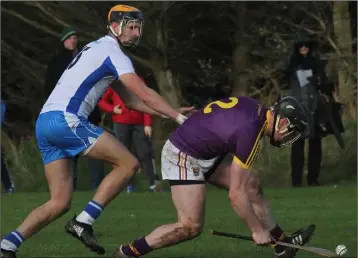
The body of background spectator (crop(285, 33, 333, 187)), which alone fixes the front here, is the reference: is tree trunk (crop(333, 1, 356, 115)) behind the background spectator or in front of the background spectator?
behind

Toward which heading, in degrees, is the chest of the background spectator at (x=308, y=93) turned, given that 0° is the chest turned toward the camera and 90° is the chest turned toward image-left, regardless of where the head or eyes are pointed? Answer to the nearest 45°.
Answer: approximately 0°

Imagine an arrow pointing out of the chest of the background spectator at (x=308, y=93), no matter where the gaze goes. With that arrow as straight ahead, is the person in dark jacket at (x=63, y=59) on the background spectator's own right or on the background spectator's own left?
on the background spectator's own right

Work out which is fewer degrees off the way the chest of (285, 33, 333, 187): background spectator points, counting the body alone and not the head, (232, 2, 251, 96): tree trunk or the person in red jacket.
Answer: the person in red jacket

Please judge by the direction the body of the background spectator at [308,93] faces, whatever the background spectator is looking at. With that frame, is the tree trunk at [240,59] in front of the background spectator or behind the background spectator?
behind

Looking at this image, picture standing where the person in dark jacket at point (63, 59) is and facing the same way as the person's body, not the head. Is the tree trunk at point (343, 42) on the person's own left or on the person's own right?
on the person's own left

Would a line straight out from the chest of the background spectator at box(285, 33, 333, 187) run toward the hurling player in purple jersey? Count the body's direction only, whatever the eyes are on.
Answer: yes

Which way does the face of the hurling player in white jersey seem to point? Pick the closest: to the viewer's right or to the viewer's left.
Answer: to the viewer's right

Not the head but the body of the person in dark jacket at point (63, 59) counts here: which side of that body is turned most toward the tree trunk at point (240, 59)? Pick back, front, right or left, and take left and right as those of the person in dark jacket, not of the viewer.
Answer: left

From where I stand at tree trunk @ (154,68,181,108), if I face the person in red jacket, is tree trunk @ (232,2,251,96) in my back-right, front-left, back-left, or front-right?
back-left

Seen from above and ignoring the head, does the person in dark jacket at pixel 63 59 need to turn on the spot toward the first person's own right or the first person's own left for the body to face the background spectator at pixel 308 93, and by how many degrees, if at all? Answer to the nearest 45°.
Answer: approximately 45° to the first person's own left
